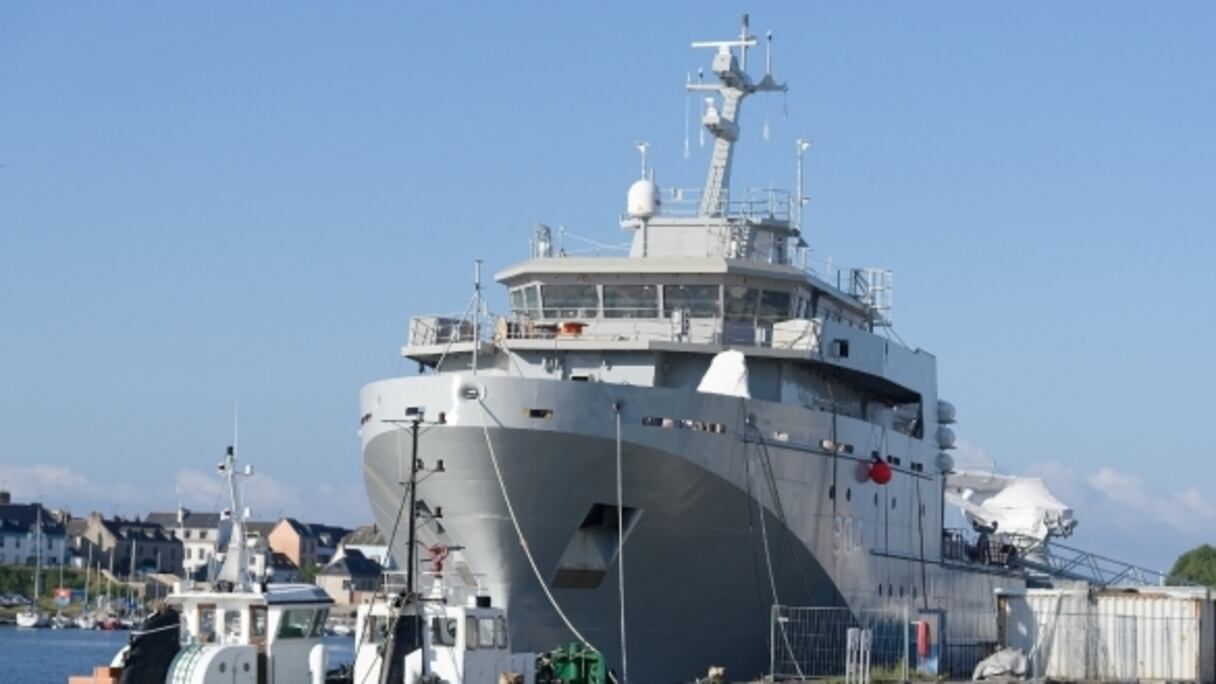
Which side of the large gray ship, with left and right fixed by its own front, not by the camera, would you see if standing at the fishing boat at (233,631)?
front

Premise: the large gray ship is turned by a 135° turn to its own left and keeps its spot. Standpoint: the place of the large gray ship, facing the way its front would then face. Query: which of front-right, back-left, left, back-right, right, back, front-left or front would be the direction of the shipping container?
front

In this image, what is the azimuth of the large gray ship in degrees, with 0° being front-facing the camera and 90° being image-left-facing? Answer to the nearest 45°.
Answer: approximately 45°
